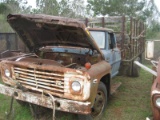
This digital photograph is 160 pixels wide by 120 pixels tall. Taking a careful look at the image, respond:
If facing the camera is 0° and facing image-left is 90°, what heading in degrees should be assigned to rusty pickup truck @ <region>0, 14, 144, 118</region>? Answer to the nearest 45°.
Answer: approximately 45°

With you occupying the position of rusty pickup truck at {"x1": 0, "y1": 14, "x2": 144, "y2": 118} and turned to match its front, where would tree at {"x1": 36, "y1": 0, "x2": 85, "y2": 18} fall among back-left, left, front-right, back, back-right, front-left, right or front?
back-right

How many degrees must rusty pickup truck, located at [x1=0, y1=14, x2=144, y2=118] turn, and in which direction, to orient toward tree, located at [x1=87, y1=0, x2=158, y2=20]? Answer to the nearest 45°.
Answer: approximately 135° to its right
